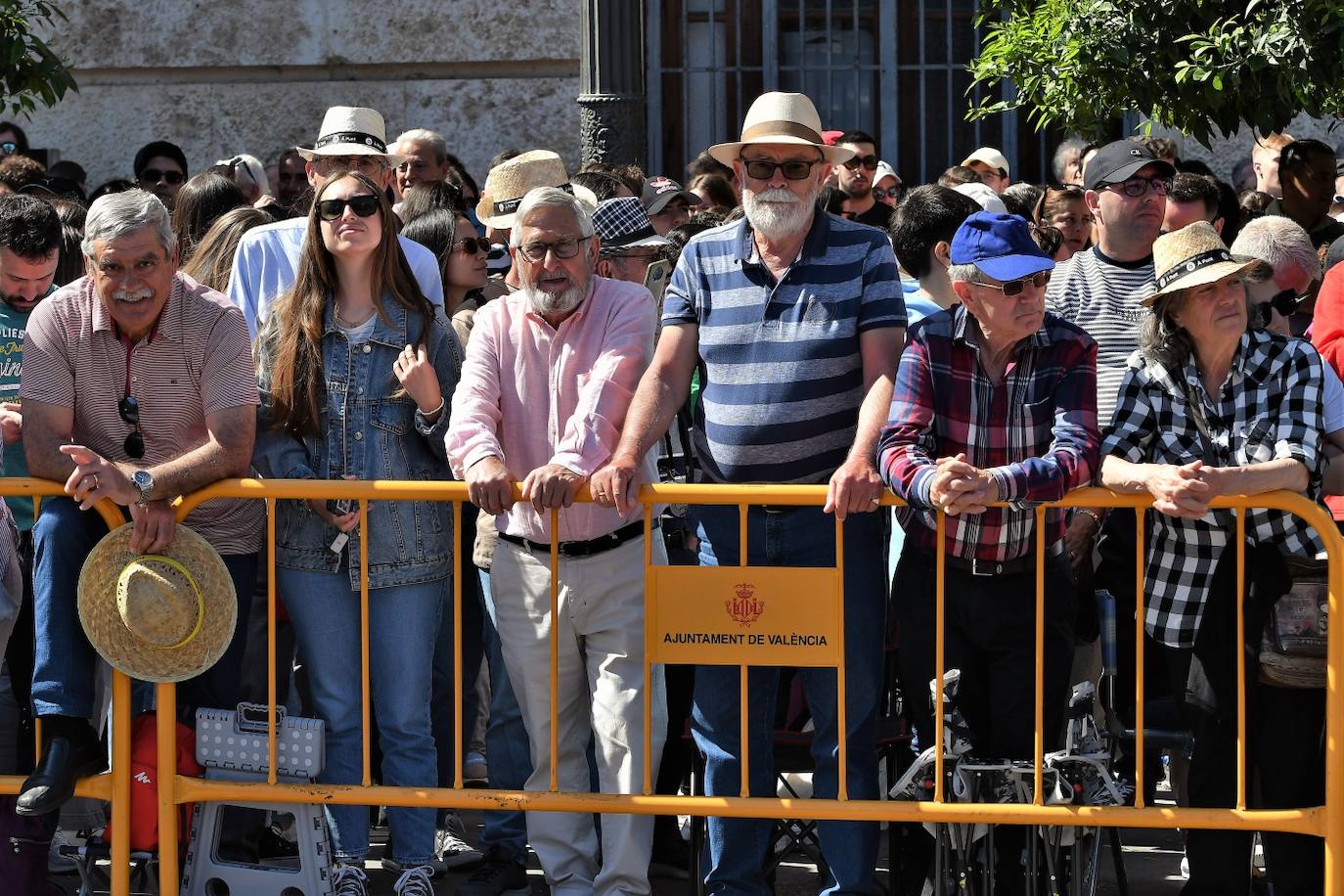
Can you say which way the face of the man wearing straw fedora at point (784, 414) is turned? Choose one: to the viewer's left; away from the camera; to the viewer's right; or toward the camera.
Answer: toward the camera

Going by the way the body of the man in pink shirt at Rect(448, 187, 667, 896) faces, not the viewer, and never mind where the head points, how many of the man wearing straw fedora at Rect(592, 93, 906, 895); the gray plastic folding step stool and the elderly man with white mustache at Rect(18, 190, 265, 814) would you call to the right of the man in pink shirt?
2

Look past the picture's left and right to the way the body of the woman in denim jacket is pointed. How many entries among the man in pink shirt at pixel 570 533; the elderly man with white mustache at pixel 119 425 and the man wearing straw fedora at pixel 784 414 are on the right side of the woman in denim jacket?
1

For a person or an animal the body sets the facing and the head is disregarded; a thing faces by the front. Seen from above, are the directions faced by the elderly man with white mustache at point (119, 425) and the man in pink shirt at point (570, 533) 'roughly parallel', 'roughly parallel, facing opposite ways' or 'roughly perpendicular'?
roughly parallel

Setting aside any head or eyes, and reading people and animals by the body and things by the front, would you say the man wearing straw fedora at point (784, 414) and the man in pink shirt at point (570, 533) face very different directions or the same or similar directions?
same or similar directions

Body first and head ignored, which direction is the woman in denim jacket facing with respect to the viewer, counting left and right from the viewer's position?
facing the viewer

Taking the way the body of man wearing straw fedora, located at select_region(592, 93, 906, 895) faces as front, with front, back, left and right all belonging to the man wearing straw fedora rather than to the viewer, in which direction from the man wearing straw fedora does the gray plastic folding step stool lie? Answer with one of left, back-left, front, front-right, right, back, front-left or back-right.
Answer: right

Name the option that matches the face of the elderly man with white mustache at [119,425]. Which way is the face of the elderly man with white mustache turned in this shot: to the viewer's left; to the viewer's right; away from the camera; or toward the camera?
toward the camera

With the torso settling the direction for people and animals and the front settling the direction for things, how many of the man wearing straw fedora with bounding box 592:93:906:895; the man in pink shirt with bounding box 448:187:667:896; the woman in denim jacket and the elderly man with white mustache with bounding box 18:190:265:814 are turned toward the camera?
4

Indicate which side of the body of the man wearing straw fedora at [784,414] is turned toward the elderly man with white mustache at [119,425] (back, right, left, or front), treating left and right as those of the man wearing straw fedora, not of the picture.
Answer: right

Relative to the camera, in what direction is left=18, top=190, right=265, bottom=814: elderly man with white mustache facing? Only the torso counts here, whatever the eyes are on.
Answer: toward the camera

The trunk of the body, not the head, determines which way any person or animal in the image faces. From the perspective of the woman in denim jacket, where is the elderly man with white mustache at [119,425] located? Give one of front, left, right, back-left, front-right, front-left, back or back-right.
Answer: right
